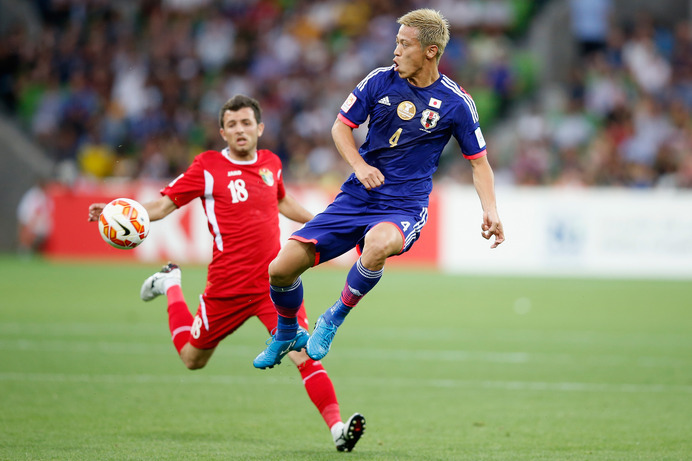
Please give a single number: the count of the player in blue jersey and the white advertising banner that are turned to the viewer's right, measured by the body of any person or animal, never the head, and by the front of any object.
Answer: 0

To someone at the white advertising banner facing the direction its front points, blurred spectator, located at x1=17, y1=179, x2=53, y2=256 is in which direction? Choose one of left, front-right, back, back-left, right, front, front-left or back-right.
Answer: right

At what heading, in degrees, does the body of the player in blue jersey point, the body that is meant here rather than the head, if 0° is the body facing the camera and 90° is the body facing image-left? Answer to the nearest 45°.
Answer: approximately 45°

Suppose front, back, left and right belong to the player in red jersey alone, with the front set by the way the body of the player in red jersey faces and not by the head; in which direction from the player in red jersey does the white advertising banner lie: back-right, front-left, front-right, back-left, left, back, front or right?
back

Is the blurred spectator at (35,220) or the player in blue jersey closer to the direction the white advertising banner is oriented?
the player in blue jersey

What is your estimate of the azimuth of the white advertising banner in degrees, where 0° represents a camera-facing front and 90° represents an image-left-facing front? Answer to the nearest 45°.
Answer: approximately 0°

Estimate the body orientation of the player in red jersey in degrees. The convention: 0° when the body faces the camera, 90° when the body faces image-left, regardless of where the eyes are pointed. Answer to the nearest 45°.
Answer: approximately 315°

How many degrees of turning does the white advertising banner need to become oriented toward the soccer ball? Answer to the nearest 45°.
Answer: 0° — it already faces it

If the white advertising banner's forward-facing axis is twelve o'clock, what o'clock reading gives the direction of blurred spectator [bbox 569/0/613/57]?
The blurred spectator is roughly at 6 o'clock from the white advertising banner.
